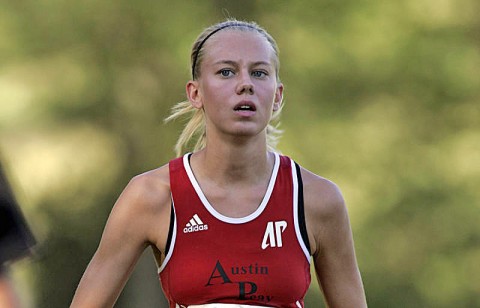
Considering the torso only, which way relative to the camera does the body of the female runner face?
toward the camera
